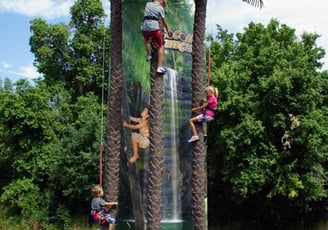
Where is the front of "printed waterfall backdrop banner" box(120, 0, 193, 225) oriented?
toward the camera

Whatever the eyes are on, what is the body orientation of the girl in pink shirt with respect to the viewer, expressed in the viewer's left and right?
facing to the left of the viewer

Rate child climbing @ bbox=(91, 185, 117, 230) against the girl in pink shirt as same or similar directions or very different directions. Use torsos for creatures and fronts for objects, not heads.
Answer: very different directions

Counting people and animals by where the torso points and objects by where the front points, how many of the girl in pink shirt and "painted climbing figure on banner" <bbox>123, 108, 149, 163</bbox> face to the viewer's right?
0

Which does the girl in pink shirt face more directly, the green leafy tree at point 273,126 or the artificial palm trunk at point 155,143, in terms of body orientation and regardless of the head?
the artificial palm trunk

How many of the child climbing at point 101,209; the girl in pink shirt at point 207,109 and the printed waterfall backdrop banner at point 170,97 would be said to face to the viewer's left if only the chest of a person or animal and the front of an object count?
1
